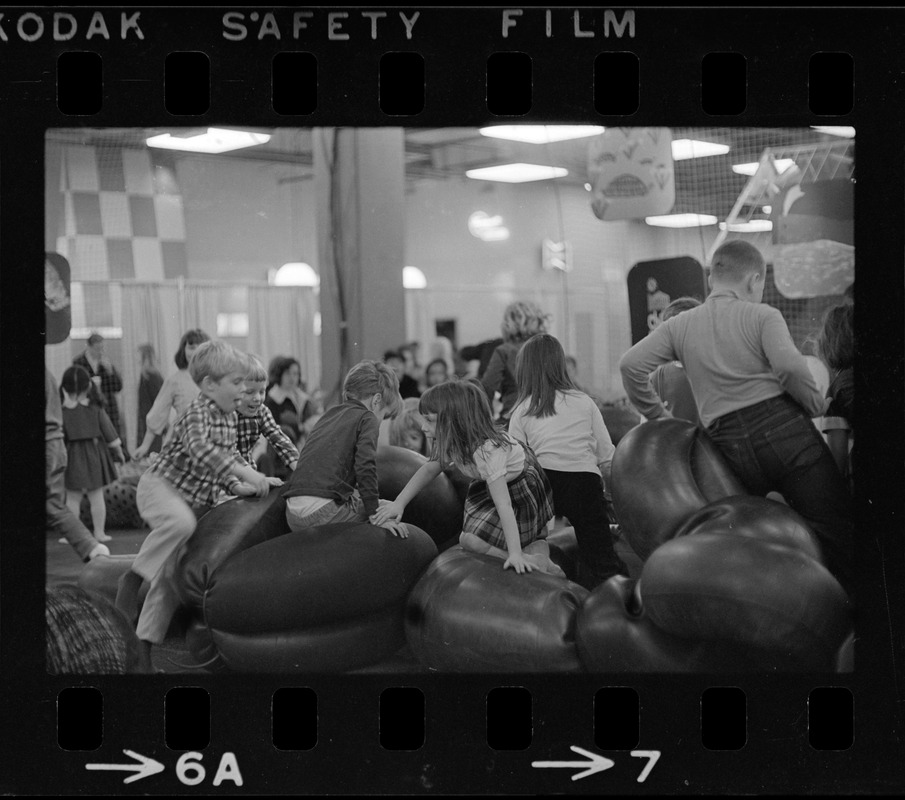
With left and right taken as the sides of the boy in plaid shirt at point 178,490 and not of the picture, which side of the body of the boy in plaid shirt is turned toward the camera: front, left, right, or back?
right

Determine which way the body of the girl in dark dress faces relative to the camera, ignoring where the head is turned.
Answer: away from the camera

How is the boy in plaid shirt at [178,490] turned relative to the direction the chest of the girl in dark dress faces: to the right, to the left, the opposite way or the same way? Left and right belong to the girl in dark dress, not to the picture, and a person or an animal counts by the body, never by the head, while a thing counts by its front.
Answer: to the right

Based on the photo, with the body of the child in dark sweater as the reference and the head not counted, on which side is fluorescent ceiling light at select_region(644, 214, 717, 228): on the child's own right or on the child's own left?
on the child's own right

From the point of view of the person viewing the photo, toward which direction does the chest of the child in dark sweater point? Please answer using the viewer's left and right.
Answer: facing away from the viewer and to the right of the viewer

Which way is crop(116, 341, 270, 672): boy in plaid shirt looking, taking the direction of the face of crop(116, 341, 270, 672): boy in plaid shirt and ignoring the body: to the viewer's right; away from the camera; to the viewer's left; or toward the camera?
to the viewer's right

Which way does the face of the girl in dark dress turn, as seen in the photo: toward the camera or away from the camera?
away from the camera

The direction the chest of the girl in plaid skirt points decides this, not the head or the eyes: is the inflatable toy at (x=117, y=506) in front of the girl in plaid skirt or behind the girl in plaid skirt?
in front

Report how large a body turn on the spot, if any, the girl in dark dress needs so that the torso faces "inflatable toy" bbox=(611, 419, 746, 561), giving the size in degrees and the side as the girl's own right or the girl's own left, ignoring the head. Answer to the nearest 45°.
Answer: approximately 90° to the girl's own right

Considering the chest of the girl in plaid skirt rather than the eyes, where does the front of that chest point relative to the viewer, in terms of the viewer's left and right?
facing to the left of the viewer

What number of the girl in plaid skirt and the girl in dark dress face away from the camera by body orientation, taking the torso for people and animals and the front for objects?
1
